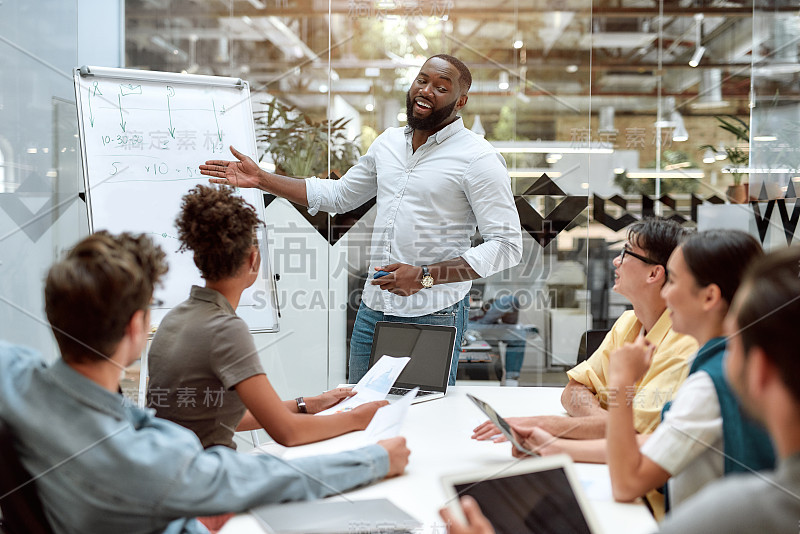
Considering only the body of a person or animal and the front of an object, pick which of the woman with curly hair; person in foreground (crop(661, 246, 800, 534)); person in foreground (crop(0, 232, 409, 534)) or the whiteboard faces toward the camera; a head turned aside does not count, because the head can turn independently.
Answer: the whiteboard

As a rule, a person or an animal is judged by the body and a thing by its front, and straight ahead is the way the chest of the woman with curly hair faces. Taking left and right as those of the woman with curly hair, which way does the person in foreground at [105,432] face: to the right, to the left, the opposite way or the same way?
the same way

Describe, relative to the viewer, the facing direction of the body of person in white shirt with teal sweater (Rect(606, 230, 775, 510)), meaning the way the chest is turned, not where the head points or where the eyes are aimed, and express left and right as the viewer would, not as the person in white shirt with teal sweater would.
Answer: facing away from the viewer and to the left of the viewer

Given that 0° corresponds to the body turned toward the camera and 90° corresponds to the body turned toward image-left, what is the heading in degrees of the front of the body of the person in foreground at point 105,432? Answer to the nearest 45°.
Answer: approximately 225°

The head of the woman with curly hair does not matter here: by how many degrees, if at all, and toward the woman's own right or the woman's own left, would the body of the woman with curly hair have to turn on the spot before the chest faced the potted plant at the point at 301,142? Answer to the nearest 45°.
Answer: approximately 45° to the woman's own left

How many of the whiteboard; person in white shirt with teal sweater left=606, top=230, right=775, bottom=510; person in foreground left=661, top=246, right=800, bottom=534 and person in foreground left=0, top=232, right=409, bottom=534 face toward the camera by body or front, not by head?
1

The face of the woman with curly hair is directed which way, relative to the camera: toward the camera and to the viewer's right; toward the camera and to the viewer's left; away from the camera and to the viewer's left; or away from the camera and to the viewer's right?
away from the camera and to the viewer's right

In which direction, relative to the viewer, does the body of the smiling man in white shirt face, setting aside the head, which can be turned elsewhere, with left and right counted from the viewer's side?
facing the viewer and to the left of the viewer

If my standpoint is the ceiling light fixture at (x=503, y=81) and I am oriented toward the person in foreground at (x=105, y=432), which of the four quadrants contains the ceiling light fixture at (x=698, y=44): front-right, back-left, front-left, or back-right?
back-left

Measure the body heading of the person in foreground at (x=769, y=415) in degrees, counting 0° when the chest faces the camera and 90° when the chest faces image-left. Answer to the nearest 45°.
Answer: approximately 135°

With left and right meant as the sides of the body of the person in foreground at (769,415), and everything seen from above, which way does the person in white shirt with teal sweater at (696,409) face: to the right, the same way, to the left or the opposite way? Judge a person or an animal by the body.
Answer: the same way

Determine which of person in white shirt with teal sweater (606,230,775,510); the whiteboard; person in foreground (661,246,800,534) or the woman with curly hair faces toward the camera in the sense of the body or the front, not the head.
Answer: the whiteboard

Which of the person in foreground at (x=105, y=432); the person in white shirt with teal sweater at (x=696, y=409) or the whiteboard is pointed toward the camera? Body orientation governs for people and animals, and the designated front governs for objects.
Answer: the whiteboard

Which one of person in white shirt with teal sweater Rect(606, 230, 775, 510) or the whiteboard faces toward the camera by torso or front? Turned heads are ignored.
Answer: the whiteboard

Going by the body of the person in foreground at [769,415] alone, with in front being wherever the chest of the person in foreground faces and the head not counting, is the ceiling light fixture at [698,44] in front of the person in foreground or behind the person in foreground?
in front

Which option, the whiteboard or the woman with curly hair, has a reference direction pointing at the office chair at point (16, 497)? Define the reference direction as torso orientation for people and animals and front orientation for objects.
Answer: the whiteboard

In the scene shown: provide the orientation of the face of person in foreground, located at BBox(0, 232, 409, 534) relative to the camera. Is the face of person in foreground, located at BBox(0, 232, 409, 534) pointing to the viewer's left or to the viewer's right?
to the viewer's right

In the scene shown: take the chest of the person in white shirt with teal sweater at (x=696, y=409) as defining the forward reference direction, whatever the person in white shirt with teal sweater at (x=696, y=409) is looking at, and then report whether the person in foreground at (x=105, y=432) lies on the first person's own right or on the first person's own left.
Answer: on the first person's own left
